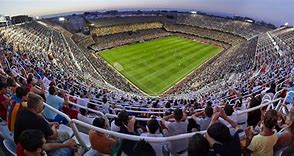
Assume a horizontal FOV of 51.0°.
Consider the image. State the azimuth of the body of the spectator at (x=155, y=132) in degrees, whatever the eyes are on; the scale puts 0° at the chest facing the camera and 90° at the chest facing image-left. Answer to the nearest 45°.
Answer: approximately 180°

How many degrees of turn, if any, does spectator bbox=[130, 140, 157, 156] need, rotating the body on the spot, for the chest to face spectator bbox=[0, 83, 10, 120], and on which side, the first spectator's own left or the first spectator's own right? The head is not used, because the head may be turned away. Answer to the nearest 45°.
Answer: approximately 45° to the first spectator's own left

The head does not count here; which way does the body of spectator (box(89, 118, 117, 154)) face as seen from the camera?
away from the camera

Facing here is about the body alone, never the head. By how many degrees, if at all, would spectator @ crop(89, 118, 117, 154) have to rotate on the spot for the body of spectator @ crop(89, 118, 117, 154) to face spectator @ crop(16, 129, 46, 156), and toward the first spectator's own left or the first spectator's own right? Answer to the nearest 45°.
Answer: approximately 135° to the first spectator's own left

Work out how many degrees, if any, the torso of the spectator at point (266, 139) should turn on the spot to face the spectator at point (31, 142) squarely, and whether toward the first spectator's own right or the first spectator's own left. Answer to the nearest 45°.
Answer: approximately 90° to the first spectator's own left

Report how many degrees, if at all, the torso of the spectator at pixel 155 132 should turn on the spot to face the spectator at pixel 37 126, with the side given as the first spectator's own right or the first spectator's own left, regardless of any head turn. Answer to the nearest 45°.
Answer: approximately 90° to the first spectator's own left

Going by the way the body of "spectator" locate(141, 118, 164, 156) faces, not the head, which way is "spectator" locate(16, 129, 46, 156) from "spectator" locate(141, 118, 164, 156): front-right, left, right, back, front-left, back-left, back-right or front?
back-left

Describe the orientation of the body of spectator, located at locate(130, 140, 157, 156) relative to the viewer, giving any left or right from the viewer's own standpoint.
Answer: facing away from the viewer

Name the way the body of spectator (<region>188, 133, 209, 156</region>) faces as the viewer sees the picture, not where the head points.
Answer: away from the camera
